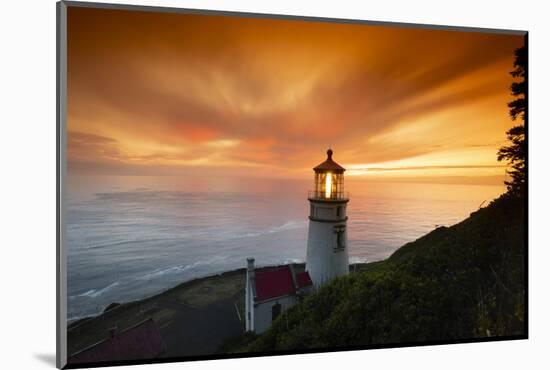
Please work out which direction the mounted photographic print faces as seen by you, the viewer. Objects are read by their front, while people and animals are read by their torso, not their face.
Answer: facing the viewer and to the right of the viewer
